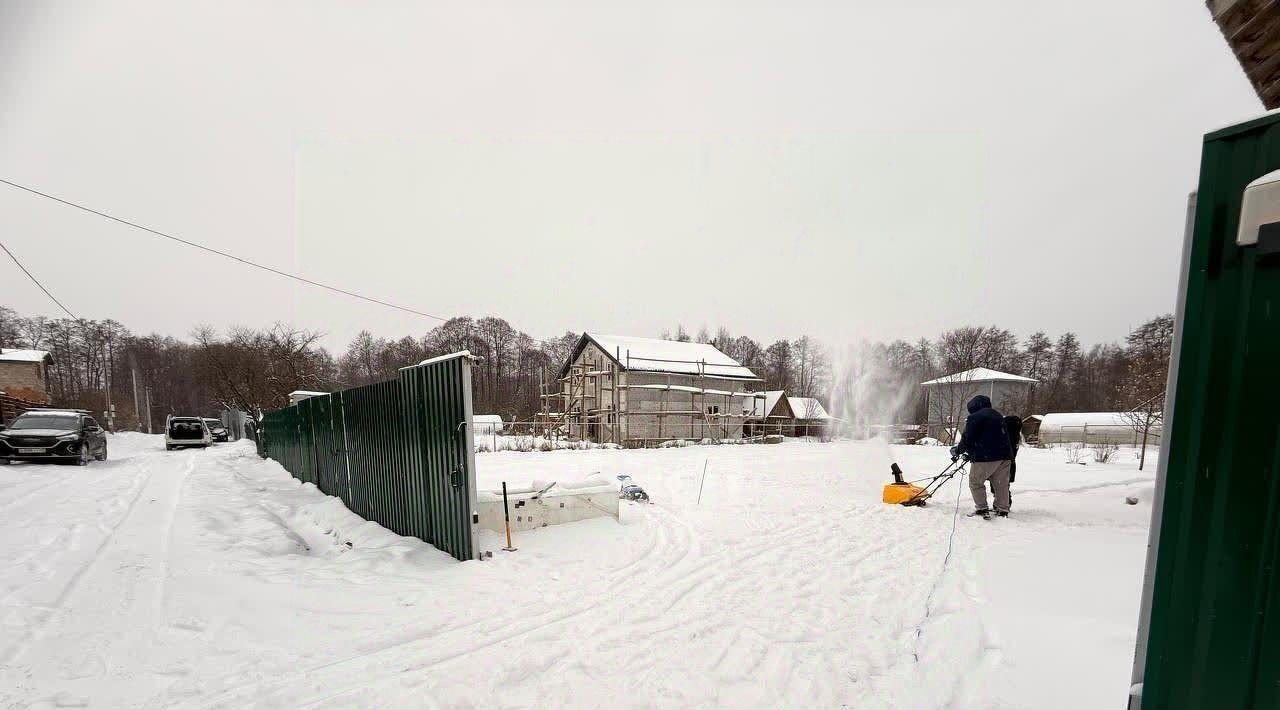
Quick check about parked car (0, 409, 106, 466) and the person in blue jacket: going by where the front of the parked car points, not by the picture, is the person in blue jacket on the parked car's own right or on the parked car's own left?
on the parked car's own left

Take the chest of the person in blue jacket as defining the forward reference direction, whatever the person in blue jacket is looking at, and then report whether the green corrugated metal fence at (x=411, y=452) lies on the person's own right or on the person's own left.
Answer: on the person's own left

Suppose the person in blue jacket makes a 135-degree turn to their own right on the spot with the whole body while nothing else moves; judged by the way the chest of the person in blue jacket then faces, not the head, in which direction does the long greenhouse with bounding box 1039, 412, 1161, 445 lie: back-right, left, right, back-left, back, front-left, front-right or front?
left

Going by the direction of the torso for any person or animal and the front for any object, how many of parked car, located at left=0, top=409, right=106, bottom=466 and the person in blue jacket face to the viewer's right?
0

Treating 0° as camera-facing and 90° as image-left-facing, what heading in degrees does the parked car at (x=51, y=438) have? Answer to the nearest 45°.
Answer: approximately 45°

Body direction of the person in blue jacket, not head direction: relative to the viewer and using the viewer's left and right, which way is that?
facing away from the viewer and to the left of the viewer
